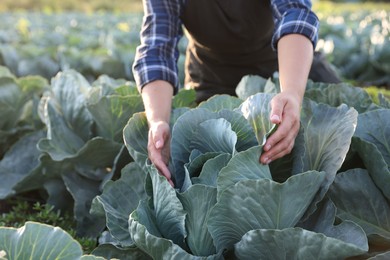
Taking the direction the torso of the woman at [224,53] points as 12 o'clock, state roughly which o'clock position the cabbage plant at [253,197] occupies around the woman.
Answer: The cabbage plant is roughly at 12 o'clock from the woman.

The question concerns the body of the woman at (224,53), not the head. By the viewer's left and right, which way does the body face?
facing the viewer
